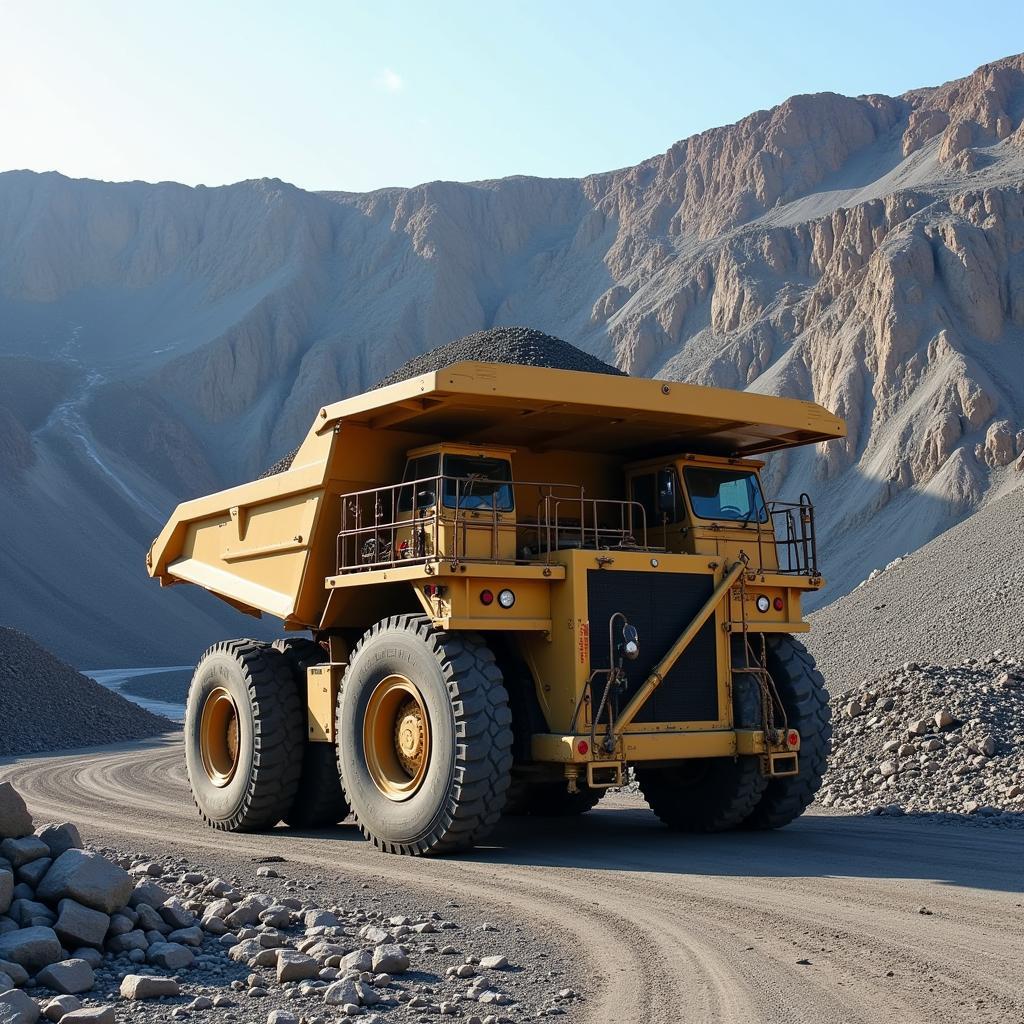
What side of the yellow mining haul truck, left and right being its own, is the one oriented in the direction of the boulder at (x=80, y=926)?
right

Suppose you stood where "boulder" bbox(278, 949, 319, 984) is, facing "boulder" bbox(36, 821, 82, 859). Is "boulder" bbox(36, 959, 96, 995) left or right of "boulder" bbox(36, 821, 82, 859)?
left

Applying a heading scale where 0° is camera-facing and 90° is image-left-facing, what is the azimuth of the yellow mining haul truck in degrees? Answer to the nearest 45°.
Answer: approximately 315°

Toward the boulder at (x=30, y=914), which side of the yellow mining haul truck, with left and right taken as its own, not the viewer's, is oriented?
right

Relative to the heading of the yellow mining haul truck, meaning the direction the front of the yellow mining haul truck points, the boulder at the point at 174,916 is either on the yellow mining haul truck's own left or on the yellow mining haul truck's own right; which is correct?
on the yellow mining haul truck's own right

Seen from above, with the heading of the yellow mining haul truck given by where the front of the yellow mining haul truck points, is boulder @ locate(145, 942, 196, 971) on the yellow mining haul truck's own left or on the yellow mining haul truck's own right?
on the yellow mining haul truck's own right

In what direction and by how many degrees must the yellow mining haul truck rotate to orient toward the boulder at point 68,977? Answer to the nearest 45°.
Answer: approximately 90° to its right

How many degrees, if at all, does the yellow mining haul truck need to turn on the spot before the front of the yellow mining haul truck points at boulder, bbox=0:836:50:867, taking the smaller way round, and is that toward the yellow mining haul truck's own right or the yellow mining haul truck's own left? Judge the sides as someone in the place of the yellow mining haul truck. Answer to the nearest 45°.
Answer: approximately 90° to the yellow mining haul truck's own right

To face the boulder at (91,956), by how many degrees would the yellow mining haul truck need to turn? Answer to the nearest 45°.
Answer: approximately 90° to its right

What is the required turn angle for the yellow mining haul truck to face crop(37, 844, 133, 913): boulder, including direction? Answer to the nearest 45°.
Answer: approximately 90° to its right

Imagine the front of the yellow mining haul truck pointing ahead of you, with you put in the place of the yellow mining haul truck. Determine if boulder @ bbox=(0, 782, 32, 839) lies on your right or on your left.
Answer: on your right
